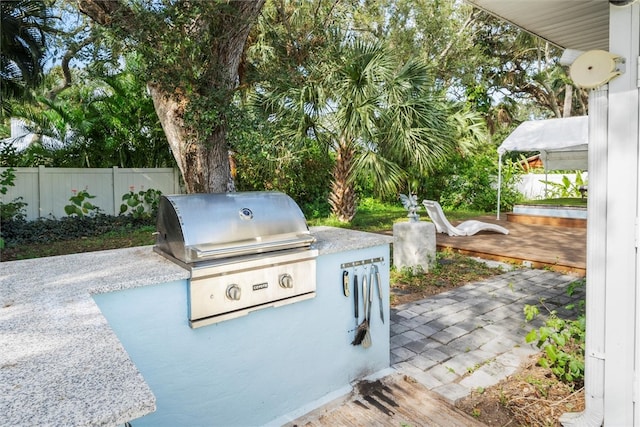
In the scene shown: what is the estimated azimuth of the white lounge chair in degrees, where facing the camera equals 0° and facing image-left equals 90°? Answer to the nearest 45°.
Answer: approximately 270°

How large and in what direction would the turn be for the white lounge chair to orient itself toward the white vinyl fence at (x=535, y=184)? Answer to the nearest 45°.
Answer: approximately 90° to its left

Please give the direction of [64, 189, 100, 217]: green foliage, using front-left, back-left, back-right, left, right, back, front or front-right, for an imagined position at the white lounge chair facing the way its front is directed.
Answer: back

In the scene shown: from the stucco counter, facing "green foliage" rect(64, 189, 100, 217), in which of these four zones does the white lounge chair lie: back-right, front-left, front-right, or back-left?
front-right

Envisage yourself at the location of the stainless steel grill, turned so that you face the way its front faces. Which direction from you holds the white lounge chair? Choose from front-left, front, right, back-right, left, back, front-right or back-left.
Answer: left

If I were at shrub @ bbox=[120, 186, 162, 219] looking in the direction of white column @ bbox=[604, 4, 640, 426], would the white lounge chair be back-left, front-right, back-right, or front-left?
front-left

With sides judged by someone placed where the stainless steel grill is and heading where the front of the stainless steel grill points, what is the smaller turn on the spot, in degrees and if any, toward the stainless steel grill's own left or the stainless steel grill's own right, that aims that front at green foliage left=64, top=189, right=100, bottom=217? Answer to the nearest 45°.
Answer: approximately 180°

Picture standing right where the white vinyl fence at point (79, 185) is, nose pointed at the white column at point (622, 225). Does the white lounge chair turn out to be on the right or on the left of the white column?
left

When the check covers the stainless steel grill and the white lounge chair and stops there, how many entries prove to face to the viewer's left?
0

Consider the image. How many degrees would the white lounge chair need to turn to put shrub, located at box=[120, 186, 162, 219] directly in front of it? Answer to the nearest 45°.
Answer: approximately 180°

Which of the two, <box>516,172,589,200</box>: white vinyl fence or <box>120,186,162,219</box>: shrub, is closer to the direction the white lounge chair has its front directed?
the white vinyl fence

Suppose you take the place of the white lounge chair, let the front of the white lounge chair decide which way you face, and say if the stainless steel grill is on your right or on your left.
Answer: on your right

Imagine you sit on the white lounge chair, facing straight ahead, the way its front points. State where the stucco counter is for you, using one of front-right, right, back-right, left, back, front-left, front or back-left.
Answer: right

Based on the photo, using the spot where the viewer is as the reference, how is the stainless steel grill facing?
facing the viewer and to the right of the viewer
